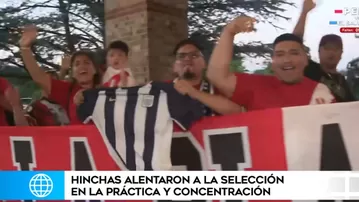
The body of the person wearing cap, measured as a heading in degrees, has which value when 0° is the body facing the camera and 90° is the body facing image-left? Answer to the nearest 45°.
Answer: approximately 0°

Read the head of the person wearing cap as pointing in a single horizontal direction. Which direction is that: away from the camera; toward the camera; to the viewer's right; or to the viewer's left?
toward the camera

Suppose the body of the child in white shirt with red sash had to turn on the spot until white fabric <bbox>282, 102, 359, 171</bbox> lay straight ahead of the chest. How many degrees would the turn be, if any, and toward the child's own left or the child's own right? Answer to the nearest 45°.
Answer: approximately 45° to the child's own left

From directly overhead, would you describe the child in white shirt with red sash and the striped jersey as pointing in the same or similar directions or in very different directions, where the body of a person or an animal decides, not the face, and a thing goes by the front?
same or similar directions

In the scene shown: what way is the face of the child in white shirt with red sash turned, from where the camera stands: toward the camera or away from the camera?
toward the camera

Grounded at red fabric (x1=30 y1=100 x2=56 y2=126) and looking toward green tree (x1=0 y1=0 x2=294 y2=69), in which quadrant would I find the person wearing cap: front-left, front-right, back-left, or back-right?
front-right

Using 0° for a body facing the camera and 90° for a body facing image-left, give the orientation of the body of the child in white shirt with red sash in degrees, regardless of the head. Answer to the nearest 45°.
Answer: approximately 0°

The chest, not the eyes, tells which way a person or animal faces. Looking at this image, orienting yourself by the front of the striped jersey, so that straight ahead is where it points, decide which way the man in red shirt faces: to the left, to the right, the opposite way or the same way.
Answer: the same way

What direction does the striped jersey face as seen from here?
toward the camera

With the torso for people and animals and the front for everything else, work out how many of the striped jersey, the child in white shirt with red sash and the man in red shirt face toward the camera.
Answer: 3

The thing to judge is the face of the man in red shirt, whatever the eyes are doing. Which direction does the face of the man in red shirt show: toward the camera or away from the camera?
toward the camera

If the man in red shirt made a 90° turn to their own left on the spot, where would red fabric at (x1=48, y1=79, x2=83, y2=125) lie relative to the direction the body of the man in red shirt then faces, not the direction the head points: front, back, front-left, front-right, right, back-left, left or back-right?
back

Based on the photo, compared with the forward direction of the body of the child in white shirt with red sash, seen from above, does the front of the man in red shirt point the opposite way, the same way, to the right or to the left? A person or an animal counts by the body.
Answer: the same way
